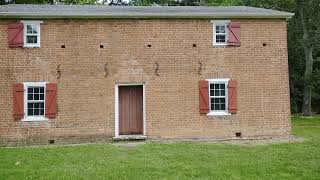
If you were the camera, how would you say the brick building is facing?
facing the viewer
